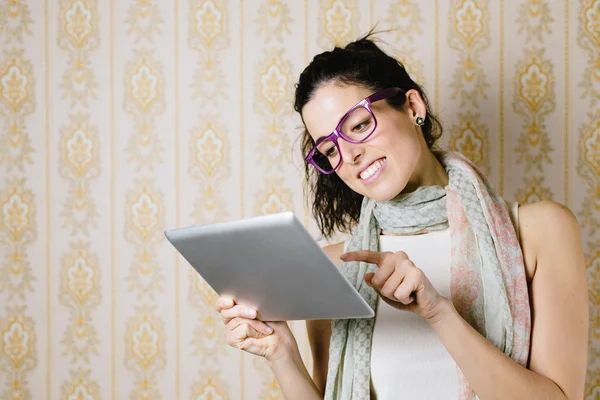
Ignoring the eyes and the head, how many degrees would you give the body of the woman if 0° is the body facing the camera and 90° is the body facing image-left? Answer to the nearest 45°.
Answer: approximately 45°
